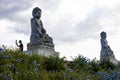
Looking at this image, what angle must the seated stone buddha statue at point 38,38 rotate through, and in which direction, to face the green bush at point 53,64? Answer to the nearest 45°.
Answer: approximately 45° to its right

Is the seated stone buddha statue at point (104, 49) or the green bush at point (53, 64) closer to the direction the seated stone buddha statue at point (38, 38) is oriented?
the green bush

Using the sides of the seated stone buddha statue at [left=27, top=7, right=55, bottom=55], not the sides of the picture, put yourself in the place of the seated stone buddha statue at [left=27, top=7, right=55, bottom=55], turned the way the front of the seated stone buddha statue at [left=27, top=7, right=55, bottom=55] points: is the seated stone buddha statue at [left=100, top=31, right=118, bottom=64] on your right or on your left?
on your left

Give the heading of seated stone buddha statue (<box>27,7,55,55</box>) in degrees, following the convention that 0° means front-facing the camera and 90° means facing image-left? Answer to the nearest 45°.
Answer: approximately 315°

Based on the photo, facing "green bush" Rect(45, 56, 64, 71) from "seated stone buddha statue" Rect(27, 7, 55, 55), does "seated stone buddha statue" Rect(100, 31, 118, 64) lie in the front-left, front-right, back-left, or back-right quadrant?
back-left
